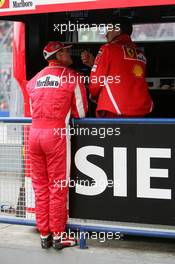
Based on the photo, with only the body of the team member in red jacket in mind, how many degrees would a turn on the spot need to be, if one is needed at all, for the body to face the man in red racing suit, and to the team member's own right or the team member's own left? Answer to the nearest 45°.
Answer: approximately 45° to the team member's own left

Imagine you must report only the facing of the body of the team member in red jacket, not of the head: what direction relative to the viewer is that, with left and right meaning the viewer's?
facing away from the viewer and to the left of the viewer
